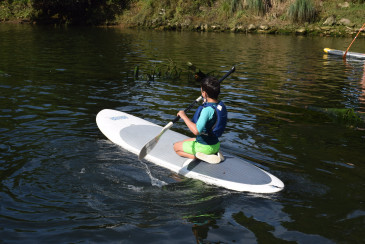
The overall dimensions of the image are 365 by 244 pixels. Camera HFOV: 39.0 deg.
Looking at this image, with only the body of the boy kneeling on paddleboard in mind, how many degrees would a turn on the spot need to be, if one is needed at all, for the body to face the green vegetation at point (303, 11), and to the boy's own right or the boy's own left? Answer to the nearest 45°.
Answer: approximately 45° to the boy's own right

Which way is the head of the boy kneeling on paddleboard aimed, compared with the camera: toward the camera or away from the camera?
away from the camera

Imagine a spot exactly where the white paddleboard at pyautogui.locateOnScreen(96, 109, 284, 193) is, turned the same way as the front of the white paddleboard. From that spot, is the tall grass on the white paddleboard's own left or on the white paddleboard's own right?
on the white paddleboard's own right

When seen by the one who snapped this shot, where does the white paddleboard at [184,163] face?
facing away from the viewer and to the left of the viewer
